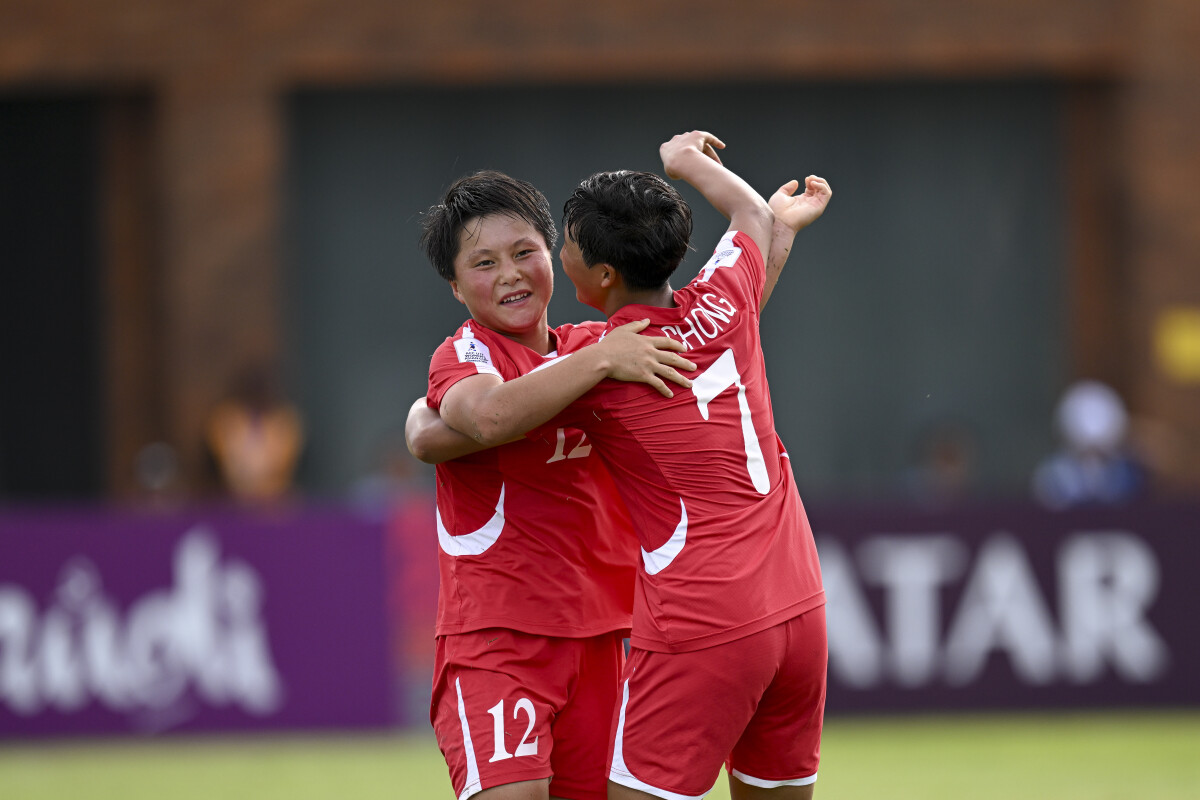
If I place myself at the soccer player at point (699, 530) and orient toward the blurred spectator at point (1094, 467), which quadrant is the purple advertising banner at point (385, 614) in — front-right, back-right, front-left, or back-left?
front-left

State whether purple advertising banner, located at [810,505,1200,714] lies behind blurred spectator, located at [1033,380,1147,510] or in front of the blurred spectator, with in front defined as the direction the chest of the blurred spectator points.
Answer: in front

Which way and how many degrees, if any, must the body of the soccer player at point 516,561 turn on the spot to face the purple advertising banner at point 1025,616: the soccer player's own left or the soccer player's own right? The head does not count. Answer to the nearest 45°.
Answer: approximately 90° to the soccer player's own left

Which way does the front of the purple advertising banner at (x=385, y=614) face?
toward the camera

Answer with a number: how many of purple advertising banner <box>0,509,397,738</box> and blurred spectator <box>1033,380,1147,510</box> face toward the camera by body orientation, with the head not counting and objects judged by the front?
2

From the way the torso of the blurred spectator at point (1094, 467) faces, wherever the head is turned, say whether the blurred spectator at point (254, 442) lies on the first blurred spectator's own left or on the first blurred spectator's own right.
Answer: on the first blurred spectator's own right

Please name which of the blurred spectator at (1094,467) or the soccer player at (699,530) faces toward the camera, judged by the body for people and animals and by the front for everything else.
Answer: the blurred spectator

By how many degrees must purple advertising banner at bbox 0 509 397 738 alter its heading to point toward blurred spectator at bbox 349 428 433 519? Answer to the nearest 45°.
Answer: approximately 135° to its left

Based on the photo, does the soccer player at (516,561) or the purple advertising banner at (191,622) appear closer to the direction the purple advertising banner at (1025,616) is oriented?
the soccer player

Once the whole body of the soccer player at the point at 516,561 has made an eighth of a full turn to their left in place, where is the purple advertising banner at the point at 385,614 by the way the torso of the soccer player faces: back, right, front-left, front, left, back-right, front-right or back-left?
left

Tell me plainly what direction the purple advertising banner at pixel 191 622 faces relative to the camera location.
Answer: facing the viewer

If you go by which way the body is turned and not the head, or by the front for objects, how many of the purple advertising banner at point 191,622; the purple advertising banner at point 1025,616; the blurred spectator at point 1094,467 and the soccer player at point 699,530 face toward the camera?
3

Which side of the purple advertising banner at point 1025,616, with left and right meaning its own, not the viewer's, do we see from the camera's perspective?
front

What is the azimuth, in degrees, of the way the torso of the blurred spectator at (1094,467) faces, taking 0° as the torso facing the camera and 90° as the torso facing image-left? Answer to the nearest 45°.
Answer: approximately 0°
